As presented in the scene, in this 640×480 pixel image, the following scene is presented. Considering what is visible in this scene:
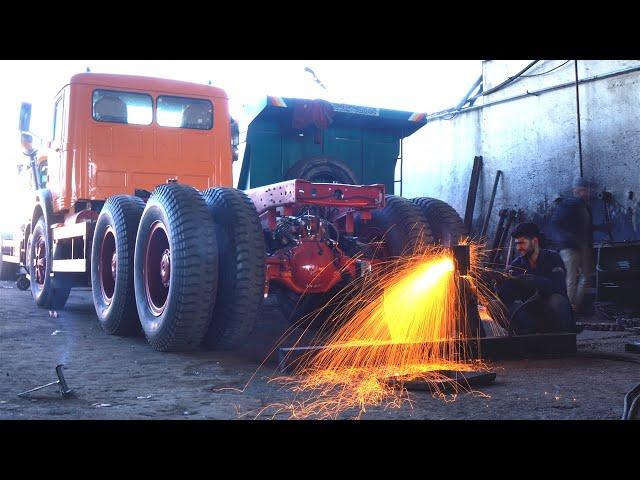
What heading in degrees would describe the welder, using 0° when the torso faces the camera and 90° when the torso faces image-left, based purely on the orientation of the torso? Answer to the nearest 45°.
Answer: approximately 45°

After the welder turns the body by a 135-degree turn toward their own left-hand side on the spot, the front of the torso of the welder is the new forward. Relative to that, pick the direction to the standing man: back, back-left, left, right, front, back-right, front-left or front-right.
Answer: left

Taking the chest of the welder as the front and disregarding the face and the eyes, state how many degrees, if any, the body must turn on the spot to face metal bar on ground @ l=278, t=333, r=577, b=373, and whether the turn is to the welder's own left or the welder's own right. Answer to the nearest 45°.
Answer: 0° — they already face it

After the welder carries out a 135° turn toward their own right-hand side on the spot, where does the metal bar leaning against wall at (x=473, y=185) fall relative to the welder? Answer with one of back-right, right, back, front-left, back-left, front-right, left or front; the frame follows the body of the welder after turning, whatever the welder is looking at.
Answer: front
